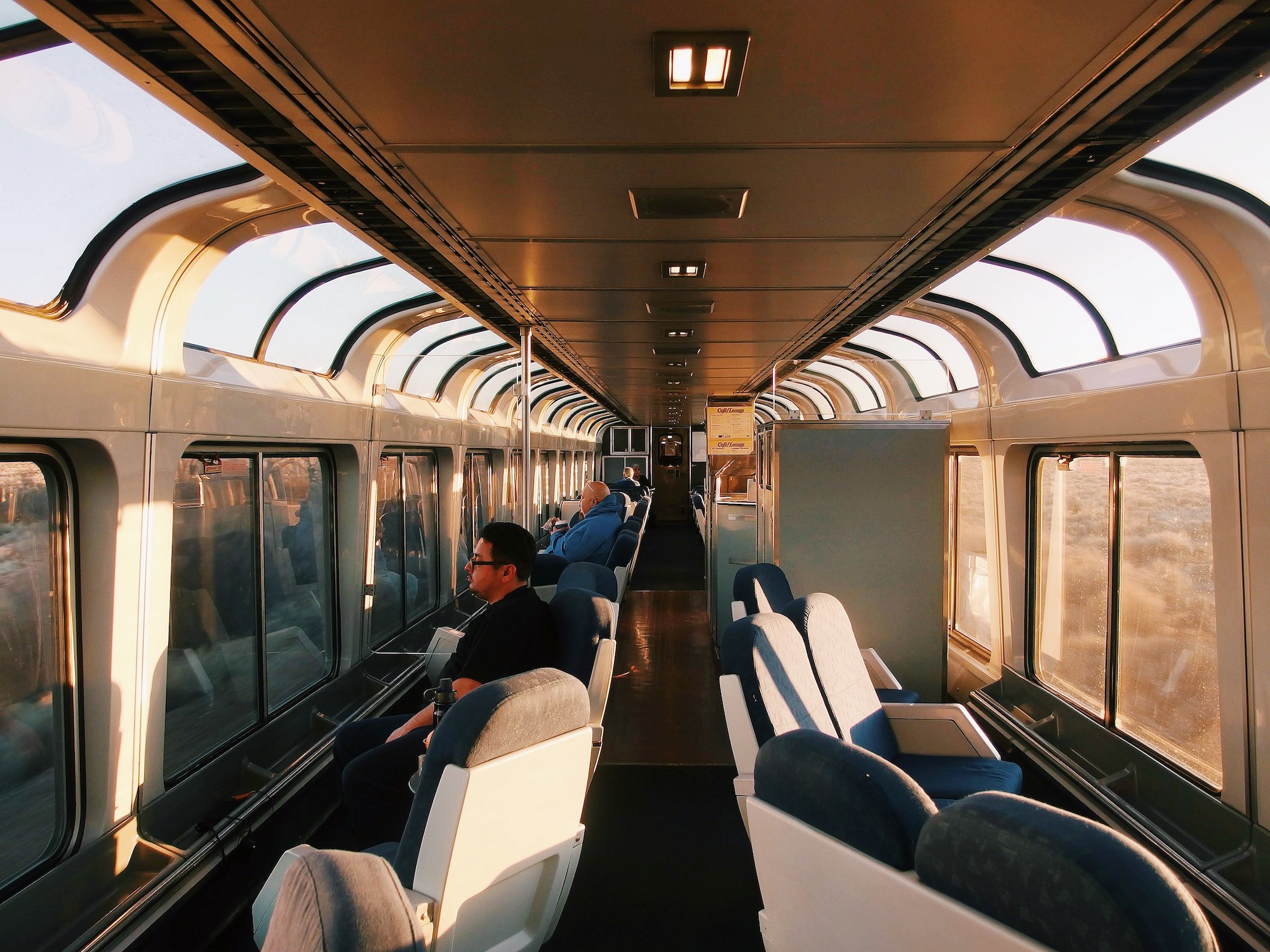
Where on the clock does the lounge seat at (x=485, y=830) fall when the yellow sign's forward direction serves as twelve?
The lounge seat is roughly at 12 o'clock from the yellow sign.

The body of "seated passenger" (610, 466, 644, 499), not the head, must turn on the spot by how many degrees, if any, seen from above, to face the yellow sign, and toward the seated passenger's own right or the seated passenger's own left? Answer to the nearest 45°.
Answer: approximately 135° to the seated passenger's own left

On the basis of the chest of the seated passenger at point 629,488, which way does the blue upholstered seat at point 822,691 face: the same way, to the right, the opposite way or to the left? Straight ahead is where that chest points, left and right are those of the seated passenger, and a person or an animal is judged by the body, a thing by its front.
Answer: the opposite way

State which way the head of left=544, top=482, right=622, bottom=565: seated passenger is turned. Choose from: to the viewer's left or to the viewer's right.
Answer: to the viewer's left

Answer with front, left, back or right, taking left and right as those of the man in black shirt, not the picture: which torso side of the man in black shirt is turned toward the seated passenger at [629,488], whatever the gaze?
right

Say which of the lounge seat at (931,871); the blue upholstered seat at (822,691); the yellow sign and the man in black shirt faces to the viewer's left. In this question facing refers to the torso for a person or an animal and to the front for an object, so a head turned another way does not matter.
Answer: the man in black shirt

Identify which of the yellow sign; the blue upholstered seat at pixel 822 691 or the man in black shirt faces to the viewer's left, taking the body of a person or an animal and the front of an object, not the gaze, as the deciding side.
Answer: the man in black shirt

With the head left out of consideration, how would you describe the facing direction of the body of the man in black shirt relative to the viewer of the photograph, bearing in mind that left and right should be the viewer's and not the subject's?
facing to the left of the viewer

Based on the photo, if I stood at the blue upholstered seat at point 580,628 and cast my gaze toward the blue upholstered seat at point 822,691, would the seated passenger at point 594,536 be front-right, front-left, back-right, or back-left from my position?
back-left

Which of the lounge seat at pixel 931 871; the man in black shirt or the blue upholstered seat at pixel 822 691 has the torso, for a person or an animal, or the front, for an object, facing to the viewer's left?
the man in black shirt

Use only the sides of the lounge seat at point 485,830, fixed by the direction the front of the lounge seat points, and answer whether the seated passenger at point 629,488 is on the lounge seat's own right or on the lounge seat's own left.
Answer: on the lounge seat's own right

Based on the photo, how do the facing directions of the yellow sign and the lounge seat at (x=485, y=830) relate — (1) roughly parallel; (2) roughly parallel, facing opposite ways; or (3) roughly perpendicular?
roughly perpendicular

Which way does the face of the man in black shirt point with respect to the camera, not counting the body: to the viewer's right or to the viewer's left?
to the viewer's left

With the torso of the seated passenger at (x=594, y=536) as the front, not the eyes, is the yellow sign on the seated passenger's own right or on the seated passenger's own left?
on the seated passenger's own right
